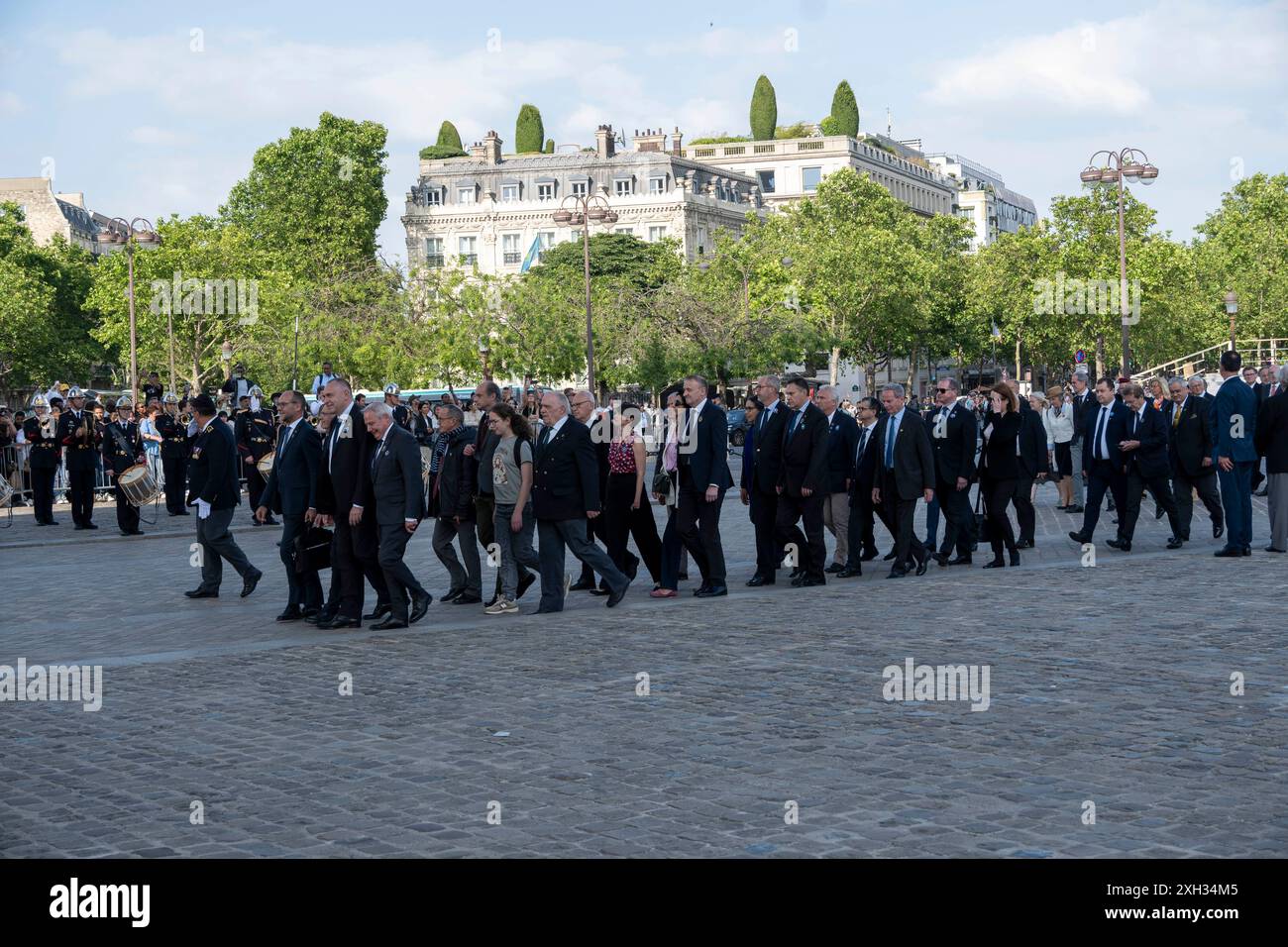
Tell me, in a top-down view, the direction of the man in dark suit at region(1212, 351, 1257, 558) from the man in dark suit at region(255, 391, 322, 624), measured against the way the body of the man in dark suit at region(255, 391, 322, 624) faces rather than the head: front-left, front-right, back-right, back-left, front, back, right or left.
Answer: back-left

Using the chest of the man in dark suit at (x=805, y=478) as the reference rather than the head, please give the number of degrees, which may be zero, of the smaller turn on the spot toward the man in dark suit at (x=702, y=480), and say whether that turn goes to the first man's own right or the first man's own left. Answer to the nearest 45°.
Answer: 0° — they already face them

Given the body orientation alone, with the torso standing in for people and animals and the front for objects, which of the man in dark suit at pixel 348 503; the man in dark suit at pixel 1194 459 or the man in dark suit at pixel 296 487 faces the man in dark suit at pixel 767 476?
the man in dark suit at pixel 1194 459

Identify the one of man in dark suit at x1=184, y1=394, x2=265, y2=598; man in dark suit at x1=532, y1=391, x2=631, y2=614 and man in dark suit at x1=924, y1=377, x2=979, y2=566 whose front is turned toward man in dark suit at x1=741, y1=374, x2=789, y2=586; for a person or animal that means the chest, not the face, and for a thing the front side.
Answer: man in dark suit at x1=924, y1=377, x2=979, y2=566

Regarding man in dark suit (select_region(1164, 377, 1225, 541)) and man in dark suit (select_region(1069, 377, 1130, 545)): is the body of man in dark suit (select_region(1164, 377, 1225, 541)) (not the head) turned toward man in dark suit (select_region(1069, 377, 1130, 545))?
yes

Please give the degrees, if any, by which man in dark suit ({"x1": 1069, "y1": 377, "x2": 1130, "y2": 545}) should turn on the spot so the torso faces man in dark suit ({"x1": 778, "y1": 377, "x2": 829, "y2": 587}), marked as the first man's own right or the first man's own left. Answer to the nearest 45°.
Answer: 0° — they already face them

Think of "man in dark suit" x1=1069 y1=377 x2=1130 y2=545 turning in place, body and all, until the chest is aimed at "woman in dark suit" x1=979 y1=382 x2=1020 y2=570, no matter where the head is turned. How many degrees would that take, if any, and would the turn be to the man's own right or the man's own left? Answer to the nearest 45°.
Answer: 0° — they already face them
